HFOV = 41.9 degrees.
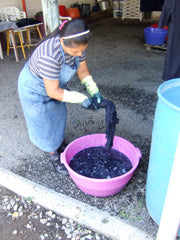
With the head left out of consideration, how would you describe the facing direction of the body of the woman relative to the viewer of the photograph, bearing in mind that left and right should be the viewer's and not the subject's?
facing the viewer and to the right of the viewer

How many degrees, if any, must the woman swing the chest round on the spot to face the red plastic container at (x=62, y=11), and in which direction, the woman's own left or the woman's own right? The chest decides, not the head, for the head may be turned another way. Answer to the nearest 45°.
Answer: approximately 135° to the woman's own left

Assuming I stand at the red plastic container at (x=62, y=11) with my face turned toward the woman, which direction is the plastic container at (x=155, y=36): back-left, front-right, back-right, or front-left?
front-left

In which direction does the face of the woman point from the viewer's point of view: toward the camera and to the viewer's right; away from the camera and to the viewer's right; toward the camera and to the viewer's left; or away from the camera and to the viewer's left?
toward the camera and to the viewer's right

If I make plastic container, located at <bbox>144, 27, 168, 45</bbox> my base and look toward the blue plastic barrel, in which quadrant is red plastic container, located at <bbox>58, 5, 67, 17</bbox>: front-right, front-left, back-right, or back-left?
back-right

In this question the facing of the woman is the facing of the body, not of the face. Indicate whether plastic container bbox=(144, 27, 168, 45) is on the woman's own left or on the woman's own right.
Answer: on the woman's own left

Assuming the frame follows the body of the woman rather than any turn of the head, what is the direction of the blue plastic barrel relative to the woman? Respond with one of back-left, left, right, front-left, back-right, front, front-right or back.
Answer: front
